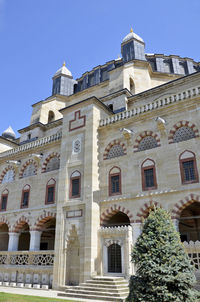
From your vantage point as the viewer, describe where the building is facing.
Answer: facing the viewer and to the left of the viewer

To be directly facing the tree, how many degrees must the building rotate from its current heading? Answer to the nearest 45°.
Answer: approximately 45° to its left
